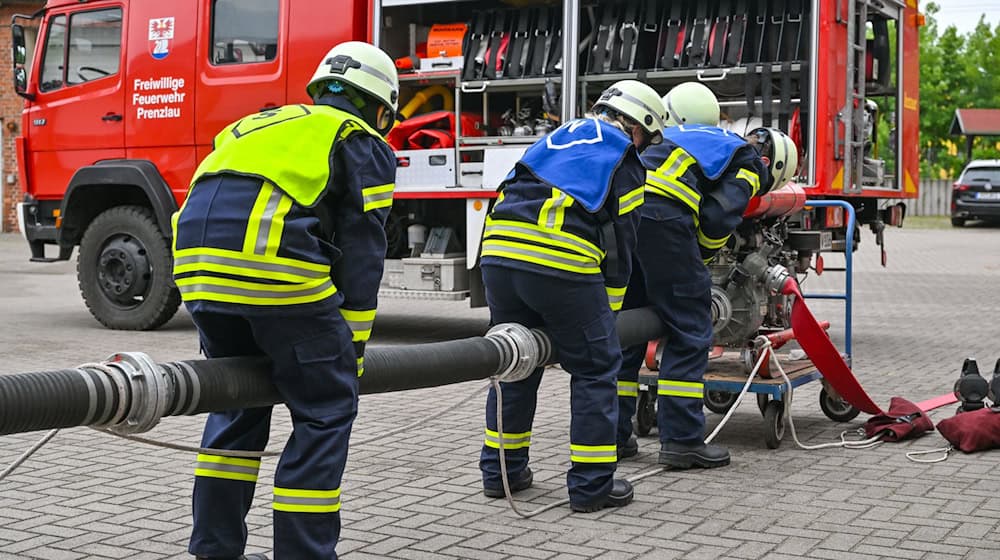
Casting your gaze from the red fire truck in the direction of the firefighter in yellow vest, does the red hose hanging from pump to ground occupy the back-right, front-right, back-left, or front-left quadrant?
front-left

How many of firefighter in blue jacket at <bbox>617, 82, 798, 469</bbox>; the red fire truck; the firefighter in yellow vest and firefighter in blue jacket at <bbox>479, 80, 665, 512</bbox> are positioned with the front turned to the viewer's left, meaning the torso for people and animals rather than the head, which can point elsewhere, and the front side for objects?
1

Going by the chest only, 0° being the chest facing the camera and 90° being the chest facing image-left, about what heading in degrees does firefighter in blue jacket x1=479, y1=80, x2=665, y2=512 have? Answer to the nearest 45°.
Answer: approximately 225°

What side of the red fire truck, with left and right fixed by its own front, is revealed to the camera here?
left

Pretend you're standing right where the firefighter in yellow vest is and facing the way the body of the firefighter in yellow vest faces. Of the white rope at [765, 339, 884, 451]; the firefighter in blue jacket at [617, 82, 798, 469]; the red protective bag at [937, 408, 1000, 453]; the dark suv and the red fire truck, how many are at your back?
0

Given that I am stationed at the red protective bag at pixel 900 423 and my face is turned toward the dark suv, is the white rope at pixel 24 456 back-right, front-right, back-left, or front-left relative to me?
back-left

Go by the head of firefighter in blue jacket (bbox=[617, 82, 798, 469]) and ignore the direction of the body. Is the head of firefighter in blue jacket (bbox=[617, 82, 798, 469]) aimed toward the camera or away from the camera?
away from the camera

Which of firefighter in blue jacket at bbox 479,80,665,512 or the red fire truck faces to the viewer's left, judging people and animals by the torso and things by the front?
the red fire truck

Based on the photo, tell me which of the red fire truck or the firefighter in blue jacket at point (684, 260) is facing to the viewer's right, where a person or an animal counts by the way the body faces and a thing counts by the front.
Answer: the firefighter in blue jacket

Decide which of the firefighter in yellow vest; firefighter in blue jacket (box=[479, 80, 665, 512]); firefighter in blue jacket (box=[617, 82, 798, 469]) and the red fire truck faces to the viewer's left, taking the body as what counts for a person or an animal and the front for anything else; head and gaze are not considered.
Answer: the red fire truck

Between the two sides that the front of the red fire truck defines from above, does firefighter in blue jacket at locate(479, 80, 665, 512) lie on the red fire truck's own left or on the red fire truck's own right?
on the red fire truck's own left

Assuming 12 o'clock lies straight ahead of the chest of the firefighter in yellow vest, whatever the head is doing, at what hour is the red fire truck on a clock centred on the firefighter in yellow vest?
The red fire truck is roughly at 11 o'clock from the firefighter in yellow vest.

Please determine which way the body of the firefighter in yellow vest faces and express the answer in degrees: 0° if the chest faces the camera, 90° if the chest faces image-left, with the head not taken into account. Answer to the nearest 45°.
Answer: approximately 225°

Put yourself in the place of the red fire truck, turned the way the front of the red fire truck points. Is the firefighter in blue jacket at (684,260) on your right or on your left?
on your left

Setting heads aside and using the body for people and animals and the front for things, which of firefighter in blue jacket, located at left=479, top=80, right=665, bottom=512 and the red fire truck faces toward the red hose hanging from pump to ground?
the firefighter in blue jacket
